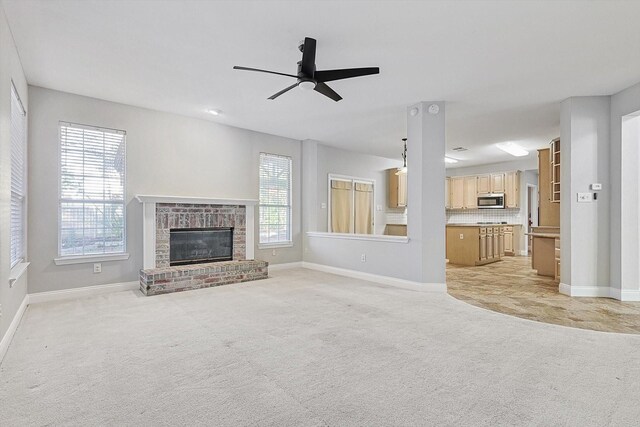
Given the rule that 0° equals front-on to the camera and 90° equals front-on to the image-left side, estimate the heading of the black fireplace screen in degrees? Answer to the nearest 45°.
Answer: approximately 0°

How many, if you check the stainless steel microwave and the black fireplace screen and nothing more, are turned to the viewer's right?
0

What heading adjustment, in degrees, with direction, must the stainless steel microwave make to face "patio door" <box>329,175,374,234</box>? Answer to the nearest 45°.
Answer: approximately 45° to its right

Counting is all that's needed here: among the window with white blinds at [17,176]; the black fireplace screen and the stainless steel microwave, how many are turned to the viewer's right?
1

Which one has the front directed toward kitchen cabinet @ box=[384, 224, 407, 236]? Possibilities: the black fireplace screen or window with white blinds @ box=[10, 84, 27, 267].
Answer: the window with white blinds

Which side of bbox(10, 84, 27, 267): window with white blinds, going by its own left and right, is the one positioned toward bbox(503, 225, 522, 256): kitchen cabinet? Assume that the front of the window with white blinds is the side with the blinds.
front

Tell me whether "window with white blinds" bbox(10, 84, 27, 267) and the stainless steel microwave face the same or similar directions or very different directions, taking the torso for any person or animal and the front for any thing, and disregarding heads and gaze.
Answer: very different directions

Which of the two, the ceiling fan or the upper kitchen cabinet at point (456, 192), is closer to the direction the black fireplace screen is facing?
the ceiling fan

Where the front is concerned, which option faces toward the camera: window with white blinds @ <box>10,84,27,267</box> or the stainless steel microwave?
the stainless steel microwave

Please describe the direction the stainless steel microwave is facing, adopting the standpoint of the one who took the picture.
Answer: facing the viewer

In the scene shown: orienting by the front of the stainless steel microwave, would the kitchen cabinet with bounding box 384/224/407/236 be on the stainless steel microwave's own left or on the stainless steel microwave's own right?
on the stainless steel microwave's own right

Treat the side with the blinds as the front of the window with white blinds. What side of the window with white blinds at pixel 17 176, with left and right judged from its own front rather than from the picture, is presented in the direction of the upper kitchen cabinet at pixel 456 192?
front

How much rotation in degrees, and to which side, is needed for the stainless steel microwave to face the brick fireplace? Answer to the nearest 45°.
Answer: approximately 45° to its right

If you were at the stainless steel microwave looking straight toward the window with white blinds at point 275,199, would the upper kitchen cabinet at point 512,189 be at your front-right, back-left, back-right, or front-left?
back-left

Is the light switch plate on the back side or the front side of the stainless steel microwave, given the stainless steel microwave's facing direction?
on the front side

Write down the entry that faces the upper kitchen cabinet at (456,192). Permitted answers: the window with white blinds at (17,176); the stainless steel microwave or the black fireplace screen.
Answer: the window with white blinds

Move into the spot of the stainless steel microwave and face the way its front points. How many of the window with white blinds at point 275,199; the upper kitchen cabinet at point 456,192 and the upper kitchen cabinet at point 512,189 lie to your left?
1

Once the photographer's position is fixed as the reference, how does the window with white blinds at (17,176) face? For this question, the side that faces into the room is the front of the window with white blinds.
facing to the right of the viewer
